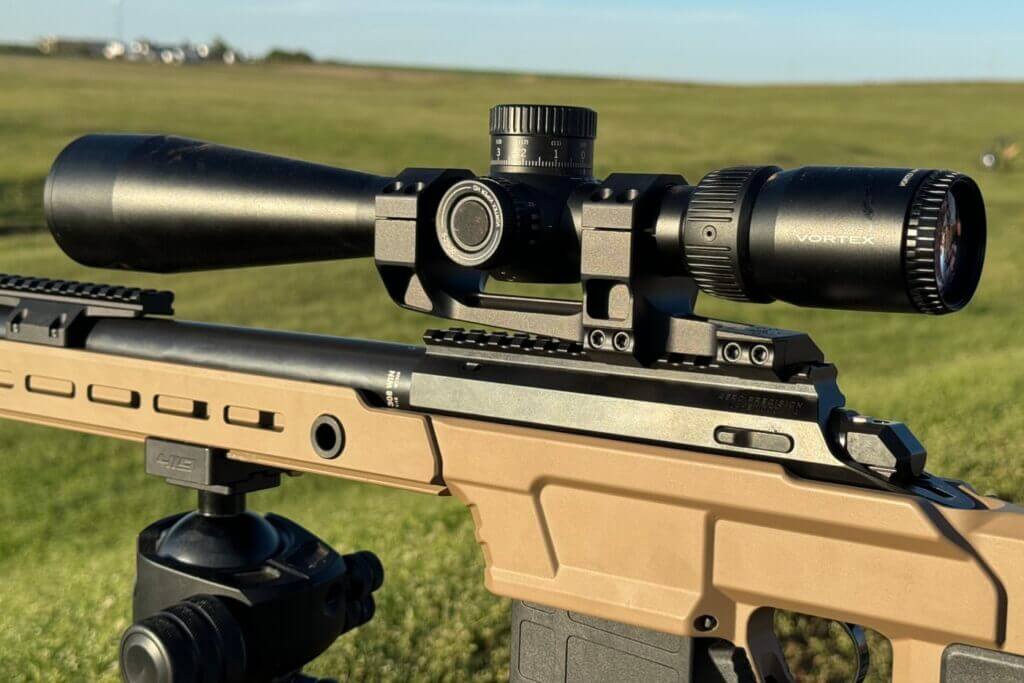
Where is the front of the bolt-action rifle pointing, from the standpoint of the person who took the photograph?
facing away from the viewer and to the left of the viewer
